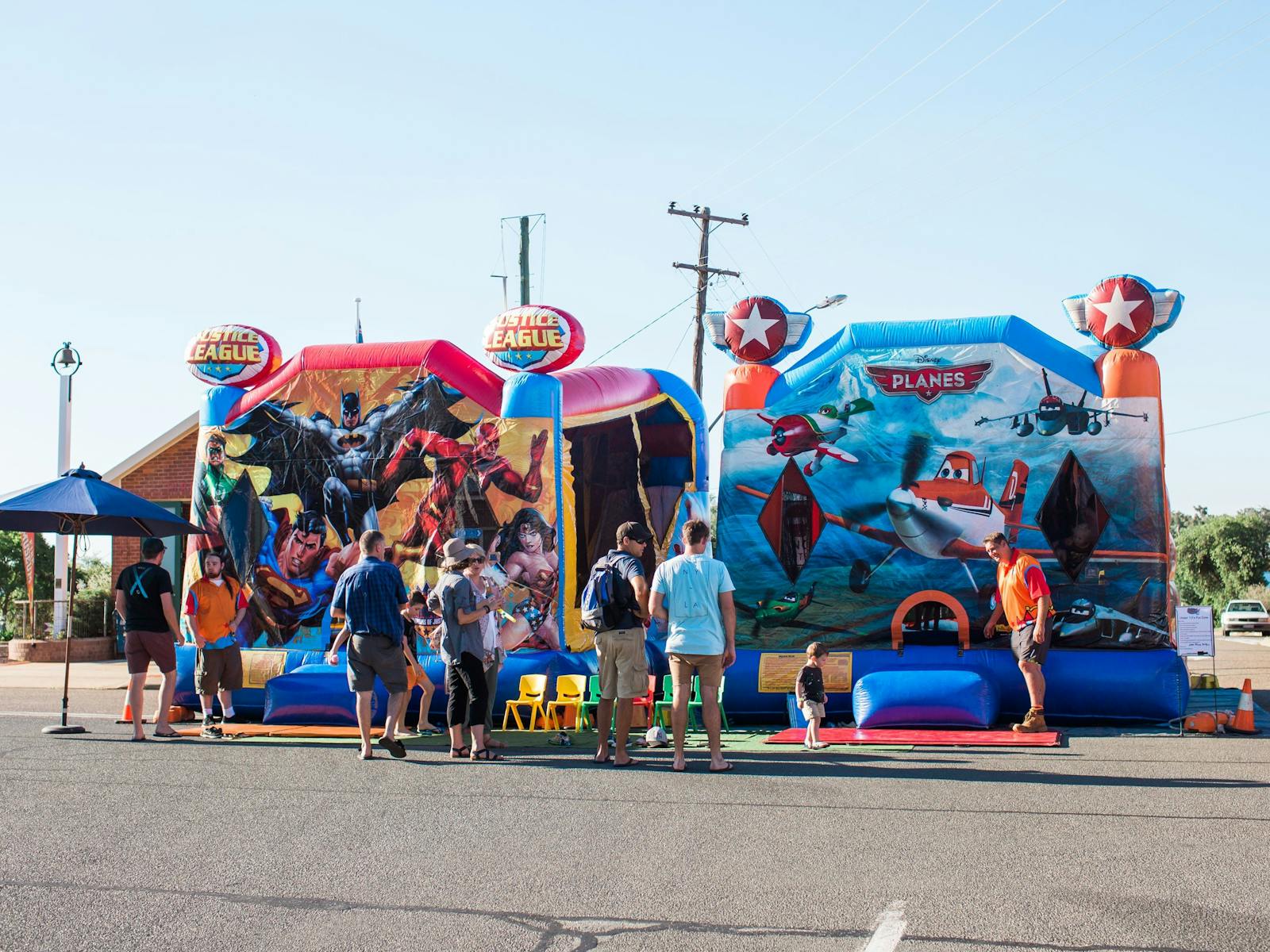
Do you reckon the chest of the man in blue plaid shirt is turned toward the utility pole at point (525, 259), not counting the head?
yes

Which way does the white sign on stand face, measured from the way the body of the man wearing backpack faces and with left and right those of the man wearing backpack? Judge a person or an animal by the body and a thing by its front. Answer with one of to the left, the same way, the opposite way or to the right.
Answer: the opposite way

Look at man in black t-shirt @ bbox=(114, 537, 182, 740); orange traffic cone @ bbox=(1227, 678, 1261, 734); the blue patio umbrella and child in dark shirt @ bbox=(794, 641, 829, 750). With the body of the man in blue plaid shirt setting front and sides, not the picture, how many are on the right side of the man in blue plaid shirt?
2

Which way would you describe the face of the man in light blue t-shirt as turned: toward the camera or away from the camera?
away from the camera

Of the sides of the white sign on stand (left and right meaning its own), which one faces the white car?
back

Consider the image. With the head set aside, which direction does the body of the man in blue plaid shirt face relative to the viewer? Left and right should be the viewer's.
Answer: facing away from the viewer

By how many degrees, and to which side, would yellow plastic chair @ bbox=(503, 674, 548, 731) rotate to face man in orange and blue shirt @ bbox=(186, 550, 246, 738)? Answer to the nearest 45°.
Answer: approximately 45° to its right

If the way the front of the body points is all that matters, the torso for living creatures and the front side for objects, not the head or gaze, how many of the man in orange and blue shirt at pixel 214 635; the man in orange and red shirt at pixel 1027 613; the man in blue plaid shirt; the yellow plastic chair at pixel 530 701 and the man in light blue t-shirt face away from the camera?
2

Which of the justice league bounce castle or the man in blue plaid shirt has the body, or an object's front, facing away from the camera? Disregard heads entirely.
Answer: the man in blue plaid shirt

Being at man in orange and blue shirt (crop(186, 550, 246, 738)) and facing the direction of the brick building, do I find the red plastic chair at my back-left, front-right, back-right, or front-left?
back-right
